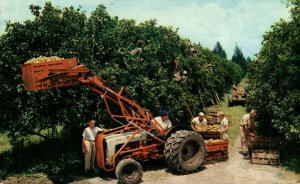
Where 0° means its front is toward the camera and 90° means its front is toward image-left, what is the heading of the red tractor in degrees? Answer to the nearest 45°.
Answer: approximately 45°

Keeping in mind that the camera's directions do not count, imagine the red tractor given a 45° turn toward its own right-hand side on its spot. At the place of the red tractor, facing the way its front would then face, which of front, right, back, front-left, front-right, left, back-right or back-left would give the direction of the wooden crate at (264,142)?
back

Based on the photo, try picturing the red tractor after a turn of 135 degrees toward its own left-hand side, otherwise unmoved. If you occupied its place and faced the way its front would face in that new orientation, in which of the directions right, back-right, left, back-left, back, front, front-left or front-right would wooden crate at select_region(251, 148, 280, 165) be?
front

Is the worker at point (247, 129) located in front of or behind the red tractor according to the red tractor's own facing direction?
behind
